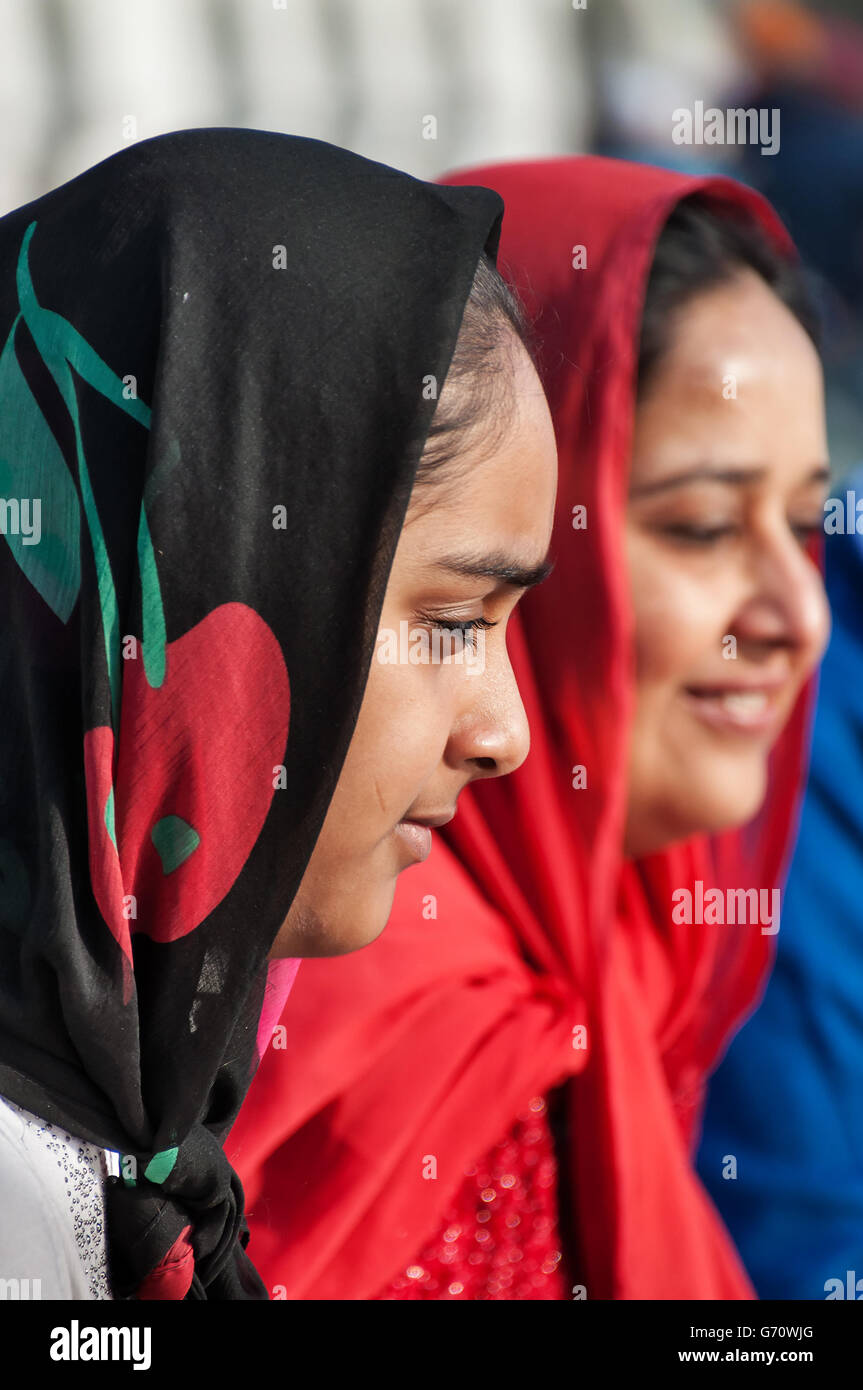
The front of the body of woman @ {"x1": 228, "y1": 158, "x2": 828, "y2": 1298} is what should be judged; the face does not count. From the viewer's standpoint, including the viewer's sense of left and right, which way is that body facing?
facing the viewer and to the right of the viewer

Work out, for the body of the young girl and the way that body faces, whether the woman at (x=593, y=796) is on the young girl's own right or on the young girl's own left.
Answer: on the young girl's own left

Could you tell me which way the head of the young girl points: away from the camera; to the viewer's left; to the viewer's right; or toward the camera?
to the viewer's right

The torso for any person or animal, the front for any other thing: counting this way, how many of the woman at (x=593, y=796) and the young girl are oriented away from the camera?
0

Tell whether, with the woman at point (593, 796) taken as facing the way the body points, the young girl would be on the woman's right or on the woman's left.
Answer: on the woman's right

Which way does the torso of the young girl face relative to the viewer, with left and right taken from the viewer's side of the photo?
facing to the right of the viewer
